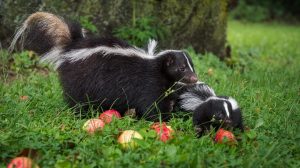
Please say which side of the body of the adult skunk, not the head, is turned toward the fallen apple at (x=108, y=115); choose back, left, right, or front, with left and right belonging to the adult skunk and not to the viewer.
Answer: right

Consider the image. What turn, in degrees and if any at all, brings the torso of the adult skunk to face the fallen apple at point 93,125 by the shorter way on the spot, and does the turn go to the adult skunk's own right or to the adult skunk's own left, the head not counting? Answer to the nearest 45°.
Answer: approximately 90° to the adult skunk's own right

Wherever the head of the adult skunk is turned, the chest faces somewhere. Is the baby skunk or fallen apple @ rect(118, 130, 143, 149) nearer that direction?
the baby skunk

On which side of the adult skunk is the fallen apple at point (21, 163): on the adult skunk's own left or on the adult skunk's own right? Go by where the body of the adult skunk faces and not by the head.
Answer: on the adult skunk's own right

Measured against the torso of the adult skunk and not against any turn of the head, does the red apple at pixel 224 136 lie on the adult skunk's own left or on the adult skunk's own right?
on the adult skunk's own right

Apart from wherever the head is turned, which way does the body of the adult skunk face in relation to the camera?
to the viewer's right

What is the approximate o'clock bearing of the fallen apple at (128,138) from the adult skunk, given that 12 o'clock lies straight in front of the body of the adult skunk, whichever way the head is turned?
The fallen apple is roughly at 3 o'clock from the adult skunk.

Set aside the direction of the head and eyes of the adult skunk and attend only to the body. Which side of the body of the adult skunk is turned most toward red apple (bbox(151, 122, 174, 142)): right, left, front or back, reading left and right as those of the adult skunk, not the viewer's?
right

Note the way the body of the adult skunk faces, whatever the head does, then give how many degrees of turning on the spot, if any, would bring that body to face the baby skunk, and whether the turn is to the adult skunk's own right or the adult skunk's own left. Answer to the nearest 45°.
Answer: approximately 45° to the adult skunk's own right
